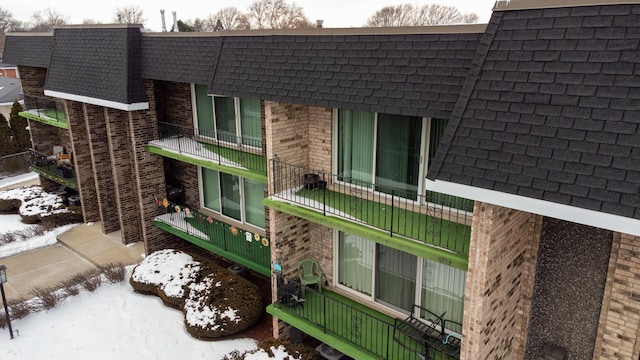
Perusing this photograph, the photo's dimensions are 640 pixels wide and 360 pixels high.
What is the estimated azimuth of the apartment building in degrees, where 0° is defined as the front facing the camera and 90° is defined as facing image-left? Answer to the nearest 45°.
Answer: approximately 45°

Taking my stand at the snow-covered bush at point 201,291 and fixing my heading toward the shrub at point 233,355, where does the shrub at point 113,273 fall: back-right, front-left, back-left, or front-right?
back-right

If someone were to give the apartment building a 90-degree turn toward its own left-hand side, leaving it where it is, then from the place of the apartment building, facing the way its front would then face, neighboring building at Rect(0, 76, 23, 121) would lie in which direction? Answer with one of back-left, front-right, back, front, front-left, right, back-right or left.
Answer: back
